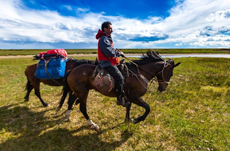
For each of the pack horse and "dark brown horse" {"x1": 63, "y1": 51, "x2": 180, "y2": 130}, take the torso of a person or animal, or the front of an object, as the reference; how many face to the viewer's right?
2

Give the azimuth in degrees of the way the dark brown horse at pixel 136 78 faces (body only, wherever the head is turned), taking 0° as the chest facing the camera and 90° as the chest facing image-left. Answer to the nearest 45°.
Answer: approximately 270°

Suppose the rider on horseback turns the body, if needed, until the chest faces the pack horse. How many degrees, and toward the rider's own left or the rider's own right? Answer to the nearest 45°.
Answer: approximately 135° to the rider's own left

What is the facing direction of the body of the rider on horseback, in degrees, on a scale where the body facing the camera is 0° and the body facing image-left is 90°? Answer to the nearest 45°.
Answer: approximately 270°

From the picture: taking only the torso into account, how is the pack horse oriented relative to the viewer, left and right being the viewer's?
facing to the right of the viewer

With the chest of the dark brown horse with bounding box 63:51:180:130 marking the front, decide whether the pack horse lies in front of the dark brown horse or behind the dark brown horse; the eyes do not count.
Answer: behind

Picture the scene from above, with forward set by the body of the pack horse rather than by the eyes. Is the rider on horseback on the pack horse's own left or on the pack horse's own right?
on the pack horse's own right
